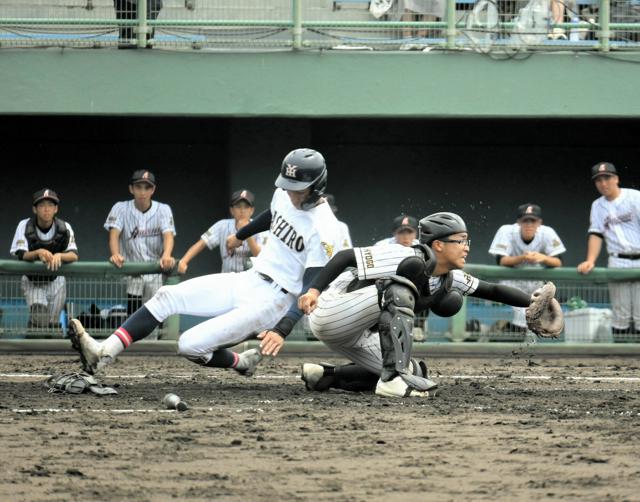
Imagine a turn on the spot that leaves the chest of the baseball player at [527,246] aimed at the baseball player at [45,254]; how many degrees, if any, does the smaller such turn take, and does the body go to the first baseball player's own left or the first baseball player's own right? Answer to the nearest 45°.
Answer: approximately 90° to the first baseball player's own right

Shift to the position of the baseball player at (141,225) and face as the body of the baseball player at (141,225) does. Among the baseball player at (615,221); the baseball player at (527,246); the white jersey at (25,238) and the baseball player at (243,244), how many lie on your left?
3

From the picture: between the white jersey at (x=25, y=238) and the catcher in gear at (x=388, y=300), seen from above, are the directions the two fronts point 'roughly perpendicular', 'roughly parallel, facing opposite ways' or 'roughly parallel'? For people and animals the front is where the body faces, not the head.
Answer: roughly perpendicular
